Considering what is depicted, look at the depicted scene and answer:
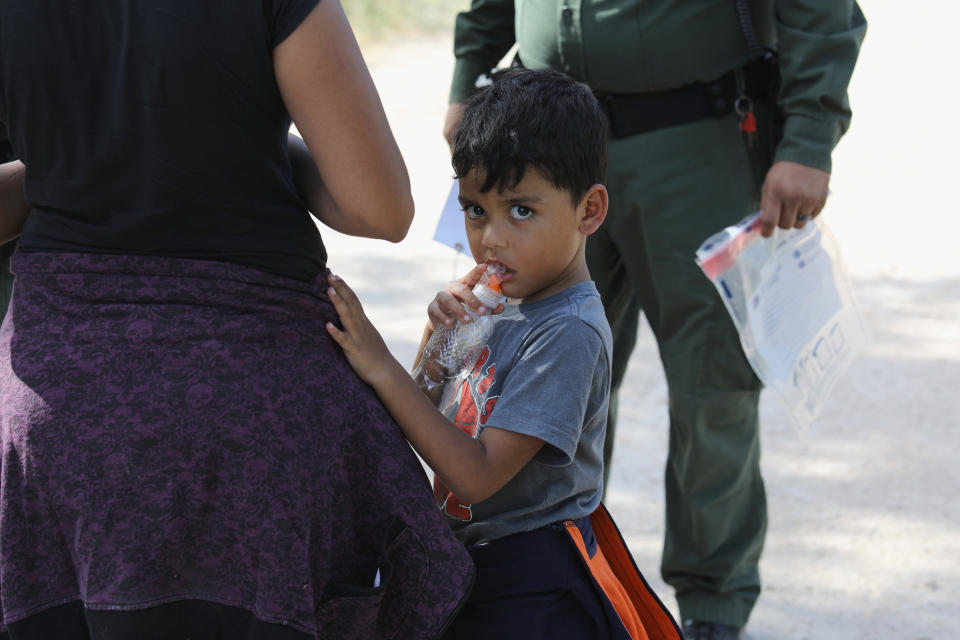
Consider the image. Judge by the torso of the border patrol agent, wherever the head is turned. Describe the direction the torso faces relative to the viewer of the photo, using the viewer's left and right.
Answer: facing the viewer and to the left of the viewer

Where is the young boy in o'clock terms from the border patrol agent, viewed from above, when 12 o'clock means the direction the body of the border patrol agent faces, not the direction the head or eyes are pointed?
The young boy is roughly at 11 o'clock from the border patrol agent.
